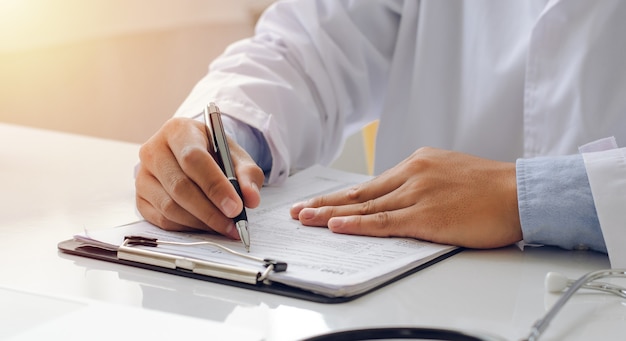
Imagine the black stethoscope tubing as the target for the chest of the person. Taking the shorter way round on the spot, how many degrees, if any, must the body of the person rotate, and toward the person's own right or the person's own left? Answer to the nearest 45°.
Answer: approximately 45° to the person's own left

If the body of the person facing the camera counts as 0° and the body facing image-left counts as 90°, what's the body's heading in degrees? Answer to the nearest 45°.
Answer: approximately 45°
